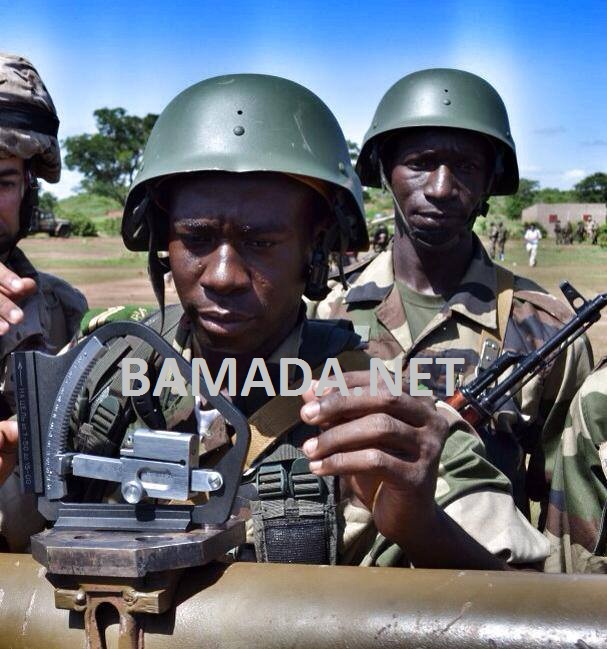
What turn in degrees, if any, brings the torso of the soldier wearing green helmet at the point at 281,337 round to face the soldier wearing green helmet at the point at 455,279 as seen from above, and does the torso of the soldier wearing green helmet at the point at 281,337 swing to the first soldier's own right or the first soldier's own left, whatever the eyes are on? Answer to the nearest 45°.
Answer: approximately 180°

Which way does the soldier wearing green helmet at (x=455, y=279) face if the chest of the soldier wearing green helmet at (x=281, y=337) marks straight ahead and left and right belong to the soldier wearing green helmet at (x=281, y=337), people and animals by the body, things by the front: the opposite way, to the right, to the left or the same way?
the same way

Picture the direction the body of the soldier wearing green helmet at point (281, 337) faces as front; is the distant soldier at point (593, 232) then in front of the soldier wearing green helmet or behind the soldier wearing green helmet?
behind

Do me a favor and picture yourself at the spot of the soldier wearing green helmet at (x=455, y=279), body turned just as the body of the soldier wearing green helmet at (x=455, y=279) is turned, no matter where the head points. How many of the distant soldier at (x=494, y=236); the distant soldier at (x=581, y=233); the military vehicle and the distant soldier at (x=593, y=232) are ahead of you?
0

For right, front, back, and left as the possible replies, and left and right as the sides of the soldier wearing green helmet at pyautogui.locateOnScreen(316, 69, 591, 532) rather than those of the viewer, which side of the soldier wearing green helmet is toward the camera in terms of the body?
front

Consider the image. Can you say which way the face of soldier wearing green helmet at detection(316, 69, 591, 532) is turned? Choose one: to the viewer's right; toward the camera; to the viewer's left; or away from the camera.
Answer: toward the camera

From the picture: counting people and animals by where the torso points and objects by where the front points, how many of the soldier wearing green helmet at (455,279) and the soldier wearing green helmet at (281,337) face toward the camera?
2

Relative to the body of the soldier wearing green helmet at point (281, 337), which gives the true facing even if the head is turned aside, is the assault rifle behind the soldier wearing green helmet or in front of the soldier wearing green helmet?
behind

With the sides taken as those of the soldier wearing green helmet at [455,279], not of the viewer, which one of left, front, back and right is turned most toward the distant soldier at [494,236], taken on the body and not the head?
back

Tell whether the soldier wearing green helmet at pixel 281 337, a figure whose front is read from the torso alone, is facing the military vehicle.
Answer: no

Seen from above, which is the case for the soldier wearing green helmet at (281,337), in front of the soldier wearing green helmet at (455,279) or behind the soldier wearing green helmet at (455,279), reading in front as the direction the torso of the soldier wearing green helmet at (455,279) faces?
in front
